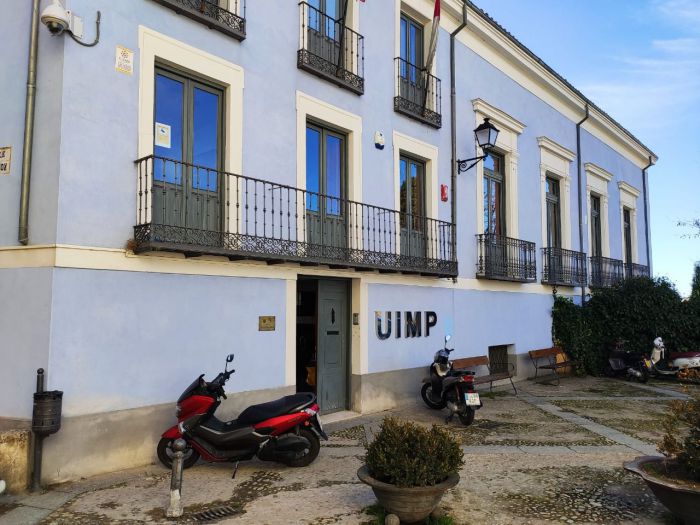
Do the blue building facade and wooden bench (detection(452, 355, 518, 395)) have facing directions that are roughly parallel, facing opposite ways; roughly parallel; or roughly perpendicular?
roughly parallel

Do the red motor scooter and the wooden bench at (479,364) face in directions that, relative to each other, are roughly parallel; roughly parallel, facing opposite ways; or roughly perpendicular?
roughly perpendicular

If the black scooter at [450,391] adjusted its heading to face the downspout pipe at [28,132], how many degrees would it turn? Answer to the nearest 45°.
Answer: approximately 90° to its left

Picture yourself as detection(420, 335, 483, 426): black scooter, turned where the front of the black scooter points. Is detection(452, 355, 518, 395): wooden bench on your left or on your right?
on your right

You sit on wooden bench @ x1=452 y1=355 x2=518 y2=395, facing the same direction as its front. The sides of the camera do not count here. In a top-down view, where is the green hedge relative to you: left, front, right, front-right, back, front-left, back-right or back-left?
left

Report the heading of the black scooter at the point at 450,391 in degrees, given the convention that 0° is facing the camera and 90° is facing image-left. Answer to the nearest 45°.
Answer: approximately 135°

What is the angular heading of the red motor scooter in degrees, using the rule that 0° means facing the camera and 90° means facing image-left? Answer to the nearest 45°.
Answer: approximately 90°

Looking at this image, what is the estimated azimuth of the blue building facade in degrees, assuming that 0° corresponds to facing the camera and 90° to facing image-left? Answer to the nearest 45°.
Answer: approximately 315°

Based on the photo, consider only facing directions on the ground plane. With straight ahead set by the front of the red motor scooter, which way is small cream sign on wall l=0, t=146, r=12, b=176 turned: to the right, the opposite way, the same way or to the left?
to the left

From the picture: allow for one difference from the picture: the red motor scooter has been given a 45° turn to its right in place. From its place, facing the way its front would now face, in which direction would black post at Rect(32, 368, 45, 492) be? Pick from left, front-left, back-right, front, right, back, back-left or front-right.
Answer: front-left

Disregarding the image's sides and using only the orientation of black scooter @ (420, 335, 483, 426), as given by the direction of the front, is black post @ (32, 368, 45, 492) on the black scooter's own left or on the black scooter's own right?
on the black scooter's own left

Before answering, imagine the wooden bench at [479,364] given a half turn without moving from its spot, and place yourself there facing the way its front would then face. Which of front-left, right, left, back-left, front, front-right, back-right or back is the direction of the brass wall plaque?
left

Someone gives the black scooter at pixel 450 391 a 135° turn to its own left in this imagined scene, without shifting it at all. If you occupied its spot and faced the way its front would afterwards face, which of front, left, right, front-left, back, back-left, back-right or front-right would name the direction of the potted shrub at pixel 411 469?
front
